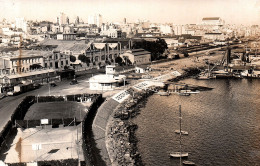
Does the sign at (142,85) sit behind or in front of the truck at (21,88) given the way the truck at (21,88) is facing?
behind

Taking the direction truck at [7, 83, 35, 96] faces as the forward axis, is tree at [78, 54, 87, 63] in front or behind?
behind

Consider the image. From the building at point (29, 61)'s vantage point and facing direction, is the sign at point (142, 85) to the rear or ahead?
ahead

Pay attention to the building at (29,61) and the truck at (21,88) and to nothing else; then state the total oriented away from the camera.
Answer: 0

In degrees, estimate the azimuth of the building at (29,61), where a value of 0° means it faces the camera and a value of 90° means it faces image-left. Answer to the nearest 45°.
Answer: approximately 315°

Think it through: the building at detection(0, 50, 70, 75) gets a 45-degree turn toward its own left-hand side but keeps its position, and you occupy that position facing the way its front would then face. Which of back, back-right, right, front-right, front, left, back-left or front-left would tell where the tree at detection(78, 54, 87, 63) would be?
front-left

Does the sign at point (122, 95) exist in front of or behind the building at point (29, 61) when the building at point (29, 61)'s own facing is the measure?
in front

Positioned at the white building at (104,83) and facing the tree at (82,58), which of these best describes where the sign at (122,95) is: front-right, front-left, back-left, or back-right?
back-right

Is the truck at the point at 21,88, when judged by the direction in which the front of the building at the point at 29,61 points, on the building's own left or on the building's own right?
on the building's own right

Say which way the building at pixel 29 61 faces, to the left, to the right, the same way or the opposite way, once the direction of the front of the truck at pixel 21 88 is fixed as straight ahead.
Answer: to the left
